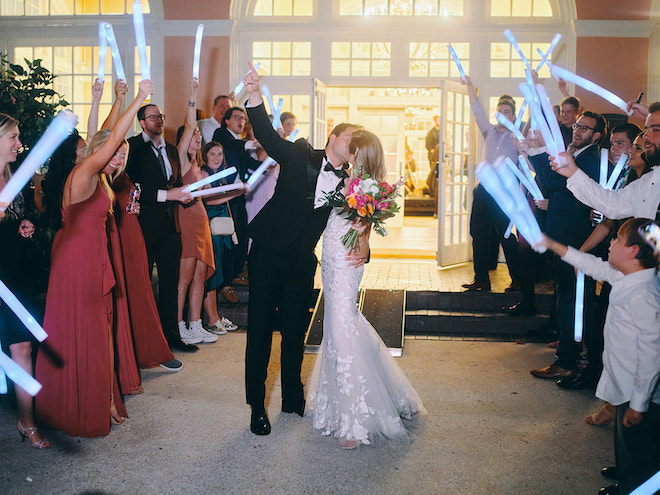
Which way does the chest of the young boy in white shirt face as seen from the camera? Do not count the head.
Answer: to the viewer's left

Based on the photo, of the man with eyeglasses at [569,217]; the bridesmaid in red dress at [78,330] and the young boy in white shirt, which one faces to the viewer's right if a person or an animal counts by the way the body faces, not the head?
the bridesmaid in red dress

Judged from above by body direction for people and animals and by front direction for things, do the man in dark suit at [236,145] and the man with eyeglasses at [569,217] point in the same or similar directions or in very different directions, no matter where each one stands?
very different directions

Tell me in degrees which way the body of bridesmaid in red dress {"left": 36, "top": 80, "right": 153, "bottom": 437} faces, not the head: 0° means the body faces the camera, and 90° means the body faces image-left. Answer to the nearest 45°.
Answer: approximately 270°

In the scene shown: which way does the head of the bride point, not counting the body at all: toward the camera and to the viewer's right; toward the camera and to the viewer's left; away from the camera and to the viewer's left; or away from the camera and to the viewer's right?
away from the camera and to the viewer's left

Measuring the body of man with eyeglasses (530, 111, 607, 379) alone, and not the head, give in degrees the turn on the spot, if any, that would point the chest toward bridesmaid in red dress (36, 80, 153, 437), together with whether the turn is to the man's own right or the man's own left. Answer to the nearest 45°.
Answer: approximately 45° to the man's own left

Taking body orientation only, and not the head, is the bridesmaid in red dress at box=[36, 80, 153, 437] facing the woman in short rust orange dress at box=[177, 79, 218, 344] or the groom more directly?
the groom

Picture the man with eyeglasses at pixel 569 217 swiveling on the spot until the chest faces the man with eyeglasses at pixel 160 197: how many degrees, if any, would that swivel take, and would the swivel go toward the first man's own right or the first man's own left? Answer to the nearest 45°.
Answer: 0° — they already face them

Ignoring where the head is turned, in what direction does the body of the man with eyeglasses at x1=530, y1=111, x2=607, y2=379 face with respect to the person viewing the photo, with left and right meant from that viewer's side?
facing to the left of the viewer
